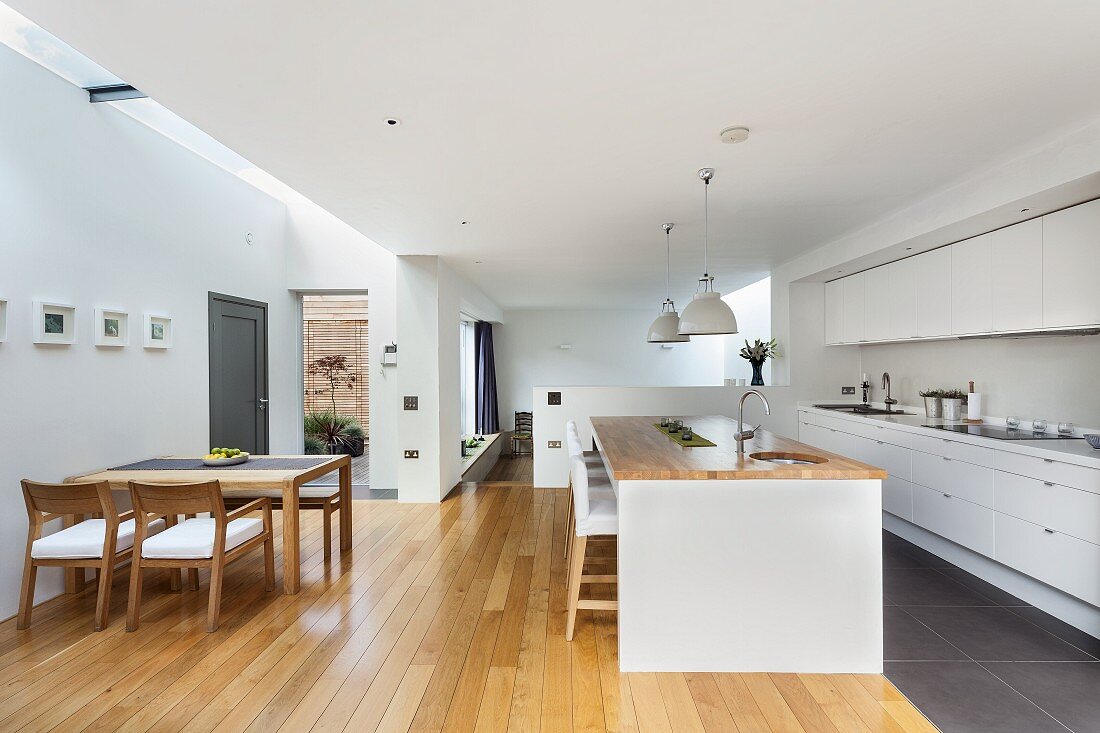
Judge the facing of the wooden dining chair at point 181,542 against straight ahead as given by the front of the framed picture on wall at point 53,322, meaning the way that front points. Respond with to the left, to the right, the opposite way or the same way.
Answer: to the left

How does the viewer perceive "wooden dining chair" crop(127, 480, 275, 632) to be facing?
facing away from the viewer and to the right of the viewer

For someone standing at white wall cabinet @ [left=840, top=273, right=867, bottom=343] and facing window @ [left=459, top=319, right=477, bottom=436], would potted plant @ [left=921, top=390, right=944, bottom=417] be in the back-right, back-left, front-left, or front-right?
back-left

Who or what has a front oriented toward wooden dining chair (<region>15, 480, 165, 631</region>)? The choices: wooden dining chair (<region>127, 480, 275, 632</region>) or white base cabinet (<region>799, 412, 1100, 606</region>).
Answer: the white base cabinet

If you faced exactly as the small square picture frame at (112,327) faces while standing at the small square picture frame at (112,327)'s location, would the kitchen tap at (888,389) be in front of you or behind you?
in front

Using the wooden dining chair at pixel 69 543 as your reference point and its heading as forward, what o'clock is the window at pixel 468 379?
The window is roughly at 12 o'clock from the wooden dining chair.

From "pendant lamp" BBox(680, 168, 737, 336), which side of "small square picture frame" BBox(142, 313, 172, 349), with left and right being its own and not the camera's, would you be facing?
front

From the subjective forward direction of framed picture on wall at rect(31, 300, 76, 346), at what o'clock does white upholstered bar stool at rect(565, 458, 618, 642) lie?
The white upholstered bar stool is roughly at 12 o'clock from the framed picture on wall.

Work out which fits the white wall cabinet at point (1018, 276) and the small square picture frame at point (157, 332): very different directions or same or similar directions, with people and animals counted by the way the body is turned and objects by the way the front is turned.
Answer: very different directions

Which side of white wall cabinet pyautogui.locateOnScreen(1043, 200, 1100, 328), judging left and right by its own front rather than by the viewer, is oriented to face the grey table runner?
front

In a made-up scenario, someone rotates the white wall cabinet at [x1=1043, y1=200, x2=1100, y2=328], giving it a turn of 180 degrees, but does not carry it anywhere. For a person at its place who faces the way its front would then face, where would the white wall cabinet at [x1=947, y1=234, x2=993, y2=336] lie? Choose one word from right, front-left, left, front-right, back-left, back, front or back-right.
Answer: left

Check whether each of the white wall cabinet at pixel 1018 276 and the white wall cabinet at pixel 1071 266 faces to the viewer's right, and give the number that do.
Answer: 0

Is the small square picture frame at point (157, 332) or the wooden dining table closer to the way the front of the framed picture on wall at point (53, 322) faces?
the wooden dining table

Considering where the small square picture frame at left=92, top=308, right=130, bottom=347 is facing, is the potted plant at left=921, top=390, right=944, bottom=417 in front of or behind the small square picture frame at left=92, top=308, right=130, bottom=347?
in front

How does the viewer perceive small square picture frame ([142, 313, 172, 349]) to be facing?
facing the viewer and to the right of the viewer

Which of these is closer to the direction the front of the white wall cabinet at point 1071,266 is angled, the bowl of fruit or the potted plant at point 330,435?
the bowl of fruit

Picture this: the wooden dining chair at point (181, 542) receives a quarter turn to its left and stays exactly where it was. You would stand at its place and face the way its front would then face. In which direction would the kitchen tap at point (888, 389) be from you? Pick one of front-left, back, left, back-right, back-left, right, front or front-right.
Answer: back-right

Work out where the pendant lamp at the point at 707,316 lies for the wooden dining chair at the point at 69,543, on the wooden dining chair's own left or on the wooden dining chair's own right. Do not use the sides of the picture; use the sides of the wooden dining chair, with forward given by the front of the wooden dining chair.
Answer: on the wooden dining chair's own right

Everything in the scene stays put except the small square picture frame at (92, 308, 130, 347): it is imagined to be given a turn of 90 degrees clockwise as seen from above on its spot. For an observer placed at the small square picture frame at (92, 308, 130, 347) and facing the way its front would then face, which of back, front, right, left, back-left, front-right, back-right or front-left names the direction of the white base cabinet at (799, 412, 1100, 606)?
left

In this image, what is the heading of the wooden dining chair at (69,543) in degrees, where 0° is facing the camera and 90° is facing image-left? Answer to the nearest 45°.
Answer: approximately 225°

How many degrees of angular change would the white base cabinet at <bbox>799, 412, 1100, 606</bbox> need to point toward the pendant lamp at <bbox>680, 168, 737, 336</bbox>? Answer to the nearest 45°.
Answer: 0° — it already faces it

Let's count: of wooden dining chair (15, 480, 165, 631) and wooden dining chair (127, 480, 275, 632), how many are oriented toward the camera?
0
